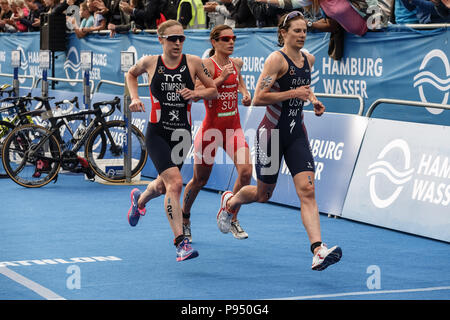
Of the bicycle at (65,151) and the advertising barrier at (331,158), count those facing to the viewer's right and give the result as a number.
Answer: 1

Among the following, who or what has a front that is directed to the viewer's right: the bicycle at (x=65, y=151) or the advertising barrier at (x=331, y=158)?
the bicycle

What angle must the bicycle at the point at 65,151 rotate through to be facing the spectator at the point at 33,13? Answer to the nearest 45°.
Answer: approximately 90° to its left

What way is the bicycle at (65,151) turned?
to the viewer's right

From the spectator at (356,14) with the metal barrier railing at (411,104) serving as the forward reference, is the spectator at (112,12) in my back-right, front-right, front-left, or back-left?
back-right

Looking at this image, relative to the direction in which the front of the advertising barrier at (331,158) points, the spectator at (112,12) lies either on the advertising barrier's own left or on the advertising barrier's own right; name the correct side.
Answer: on the advertising barrier's own right

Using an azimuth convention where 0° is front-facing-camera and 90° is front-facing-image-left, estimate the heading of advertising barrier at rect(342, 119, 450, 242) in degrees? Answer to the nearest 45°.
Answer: approximately 45°

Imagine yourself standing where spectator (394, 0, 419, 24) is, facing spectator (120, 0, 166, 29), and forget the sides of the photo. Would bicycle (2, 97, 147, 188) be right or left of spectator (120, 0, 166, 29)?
left
